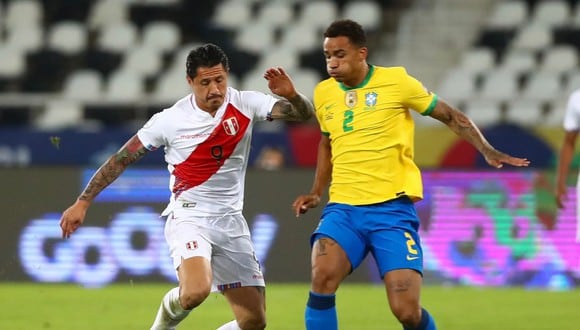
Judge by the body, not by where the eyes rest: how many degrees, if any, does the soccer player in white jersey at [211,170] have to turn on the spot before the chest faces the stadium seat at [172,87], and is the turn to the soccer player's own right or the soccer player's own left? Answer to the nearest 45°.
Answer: approximately 180°

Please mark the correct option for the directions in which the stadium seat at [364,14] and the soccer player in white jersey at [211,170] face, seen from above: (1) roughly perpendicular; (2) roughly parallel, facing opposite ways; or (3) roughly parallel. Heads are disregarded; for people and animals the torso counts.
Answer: roughly parallel

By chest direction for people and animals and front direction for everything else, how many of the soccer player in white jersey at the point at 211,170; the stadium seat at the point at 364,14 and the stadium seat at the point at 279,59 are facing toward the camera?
3

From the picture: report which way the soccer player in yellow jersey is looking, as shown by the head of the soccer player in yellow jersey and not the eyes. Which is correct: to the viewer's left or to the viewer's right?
to the viewer's left

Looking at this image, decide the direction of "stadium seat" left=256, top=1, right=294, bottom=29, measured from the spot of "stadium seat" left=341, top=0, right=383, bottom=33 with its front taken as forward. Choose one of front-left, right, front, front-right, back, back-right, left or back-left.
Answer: right

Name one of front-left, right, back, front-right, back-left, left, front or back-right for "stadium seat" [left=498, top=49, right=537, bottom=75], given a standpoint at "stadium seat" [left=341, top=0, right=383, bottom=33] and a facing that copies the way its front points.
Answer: left

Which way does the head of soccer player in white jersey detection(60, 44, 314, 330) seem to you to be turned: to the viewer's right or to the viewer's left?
to the viewer's right

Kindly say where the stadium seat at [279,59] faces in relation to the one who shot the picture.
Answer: facing the viewer

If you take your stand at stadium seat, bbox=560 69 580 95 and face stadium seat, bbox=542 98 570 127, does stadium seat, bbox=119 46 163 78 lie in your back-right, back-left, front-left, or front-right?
front-right

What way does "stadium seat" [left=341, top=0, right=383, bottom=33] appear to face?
toward the camera

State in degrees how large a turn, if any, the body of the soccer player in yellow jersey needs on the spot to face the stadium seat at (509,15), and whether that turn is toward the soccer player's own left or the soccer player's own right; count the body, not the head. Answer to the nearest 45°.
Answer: approximately 135° to the soccer player's own right

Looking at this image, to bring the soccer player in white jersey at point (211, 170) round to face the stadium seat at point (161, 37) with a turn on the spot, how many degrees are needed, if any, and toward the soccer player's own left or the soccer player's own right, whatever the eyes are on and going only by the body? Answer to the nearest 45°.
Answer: approximately 180°

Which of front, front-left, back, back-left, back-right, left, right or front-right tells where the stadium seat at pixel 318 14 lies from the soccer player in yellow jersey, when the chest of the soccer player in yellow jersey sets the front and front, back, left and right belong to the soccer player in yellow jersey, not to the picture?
back-right

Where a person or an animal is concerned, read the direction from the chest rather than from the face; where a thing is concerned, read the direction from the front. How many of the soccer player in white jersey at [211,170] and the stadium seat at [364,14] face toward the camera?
2

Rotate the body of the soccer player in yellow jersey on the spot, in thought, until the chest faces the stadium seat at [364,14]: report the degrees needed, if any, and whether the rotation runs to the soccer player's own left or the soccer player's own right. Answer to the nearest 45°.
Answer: approximately 135° to the soccer player's own right

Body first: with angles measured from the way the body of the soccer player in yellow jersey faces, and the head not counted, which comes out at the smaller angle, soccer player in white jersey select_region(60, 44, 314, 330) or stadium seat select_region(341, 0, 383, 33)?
the soccer player in white jersey
